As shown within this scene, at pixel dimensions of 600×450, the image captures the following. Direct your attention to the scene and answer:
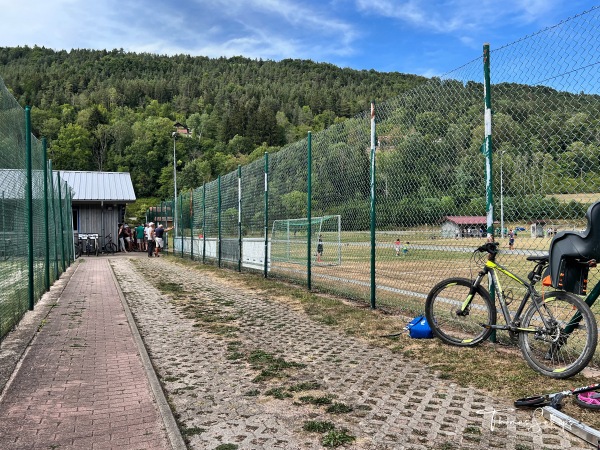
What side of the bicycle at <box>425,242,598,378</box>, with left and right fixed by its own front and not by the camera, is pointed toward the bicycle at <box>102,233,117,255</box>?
front

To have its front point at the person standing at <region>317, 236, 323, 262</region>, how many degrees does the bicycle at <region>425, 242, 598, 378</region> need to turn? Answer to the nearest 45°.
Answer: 0° — it already faces them

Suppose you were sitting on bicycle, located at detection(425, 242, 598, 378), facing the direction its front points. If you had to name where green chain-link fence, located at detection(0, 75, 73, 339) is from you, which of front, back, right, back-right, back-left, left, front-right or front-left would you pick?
front-left

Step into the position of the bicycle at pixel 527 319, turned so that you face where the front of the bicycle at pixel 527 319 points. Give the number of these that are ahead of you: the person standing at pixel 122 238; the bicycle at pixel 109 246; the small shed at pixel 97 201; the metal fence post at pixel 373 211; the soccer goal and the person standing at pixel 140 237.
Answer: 6

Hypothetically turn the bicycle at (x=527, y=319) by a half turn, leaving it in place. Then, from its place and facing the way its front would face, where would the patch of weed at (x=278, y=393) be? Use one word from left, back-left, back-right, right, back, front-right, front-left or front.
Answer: right

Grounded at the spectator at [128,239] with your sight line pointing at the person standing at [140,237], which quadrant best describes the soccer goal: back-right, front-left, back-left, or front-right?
front-right

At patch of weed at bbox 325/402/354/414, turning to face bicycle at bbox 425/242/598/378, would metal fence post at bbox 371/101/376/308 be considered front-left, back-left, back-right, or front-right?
front-left

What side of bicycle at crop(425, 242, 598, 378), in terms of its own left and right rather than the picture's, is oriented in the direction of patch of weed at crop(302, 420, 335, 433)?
left

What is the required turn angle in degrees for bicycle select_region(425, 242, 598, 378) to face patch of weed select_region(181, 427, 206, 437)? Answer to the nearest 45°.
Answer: approximately 90° to its left

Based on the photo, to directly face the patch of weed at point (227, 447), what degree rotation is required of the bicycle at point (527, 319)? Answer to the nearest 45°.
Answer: approximately 90° to its left

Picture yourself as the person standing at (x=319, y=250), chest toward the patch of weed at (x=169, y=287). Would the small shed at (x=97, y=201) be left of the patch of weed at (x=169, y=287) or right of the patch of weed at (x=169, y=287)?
right

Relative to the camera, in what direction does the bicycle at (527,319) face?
facing away from the viewer and to the left of the viewer

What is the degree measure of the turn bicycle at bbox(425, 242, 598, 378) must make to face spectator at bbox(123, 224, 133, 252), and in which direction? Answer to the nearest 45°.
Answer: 0° — it already faces them

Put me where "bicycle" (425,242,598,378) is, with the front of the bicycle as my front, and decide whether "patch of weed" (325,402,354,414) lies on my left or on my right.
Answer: on my left
